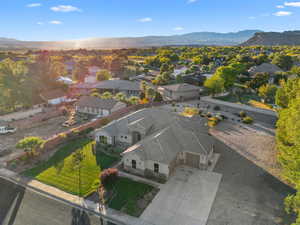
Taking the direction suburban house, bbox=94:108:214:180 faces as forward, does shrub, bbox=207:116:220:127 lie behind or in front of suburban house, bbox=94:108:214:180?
behind

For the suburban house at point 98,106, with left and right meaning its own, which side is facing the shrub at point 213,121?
left

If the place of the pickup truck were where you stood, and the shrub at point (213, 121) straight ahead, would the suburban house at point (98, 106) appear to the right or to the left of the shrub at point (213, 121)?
left

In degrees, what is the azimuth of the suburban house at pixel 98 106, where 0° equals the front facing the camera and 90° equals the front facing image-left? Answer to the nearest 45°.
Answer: approximately 45°

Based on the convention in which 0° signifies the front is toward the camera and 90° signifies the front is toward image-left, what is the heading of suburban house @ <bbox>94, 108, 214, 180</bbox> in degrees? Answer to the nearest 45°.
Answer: approximately 45°

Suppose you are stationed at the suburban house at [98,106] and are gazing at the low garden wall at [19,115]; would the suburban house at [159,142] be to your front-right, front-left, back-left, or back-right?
back-left
